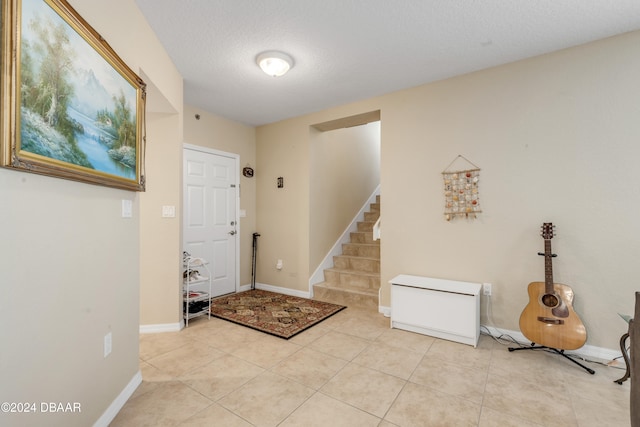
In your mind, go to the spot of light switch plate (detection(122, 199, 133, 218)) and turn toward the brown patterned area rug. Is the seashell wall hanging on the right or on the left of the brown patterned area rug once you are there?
right

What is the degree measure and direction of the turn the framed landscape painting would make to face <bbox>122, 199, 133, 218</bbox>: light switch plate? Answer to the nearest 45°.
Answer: approximately 90° to its left

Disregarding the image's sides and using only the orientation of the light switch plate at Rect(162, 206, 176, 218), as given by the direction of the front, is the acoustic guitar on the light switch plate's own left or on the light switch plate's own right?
on the light switch plate's own left

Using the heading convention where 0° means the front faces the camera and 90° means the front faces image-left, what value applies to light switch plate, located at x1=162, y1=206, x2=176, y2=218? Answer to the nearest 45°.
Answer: approximately 0°

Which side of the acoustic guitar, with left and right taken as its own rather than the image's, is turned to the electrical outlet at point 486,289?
right

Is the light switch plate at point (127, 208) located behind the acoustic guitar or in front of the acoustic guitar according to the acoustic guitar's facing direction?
in front

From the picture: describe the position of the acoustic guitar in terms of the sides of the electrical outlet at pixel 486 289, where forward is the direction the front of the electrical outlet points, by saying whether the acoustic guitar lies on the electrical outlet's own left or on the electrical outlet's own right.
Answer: on the electrical outlet's own left

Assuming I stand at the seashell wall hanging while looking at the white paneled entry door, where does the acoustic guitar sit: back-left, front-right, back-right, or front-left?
back-left
